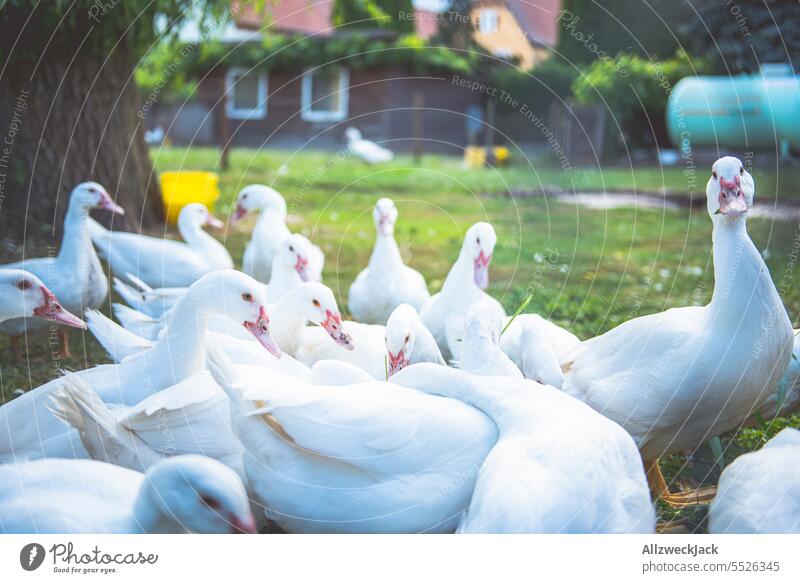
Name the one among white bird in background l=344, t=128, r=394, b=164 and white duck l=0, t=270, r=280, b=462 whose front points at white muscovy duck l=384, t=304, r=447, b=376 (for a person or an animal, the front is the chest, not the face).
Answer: white duck l=0, t=270, r=280, b=462

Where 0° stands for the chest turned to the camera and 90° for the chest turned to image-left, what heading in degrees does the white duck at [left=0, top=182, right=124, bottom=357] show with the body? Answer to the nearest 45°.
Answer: approximately 270°

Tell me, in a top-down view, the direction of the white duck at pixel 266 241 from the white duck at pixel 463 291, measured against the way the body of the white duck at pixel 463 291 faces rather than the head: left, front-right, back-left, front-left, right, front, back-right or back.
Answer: back-right

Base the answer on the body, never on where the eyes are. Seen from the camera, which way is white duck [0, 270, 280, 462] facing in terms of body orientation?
to the viewer's right

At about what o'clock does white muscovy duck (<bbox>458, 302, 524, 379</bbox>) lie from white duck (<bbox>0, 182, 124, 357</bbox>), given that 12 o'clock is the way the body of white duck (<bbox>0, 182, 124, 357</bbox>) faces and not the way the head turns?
white muscovy duck (<bbox>458, 302, 524, 379</bbox>) is roughly at 2 o'clock from white duck (<bbox>0, 182, 124, 357</bbox>).

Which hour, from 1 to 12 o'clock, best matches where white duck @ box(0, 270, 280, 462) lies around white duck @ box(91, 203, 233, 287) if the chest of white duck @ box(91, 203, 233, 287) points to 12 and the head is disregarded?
white duck @ box(0, 270, 280, 462) is roughly at 3 o'clock from white duck @ box(91, 203, 233, 287).

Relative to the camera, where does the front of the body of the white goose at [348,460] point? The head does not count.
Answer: to the viewer's right

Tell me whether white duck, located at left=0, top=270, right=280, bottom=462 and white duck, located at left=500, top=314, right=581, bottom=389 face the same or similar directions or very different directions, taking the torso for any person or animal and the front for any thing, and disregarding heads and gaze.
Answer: very different directions

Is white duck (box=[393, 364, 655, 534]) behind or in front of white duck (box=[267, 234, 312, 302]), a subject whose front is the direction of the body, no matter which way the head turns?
in front

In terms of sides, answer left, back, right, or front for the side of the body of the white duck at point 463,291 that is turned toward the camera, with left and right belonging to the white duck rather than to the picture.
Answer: front

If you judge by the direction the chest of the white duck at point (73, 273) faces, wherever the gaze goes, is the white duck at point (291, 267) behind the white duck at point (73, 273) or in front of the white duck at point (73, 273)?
in front

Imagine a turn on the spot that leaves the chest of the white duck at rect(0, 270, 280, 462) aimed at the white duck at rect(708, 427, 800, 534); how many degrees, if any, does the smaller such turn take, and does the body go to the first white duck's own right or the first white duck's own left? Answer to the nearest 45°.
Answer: approximately 45° to the first white duck's own right

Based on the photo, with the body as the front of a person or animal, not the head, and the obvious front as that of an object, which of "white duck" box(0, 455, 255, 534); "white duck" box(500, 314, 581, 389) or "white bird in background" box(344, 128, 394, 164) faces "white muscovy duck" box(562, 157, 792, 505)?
"white duck" box(0, 455, 255, 534)
